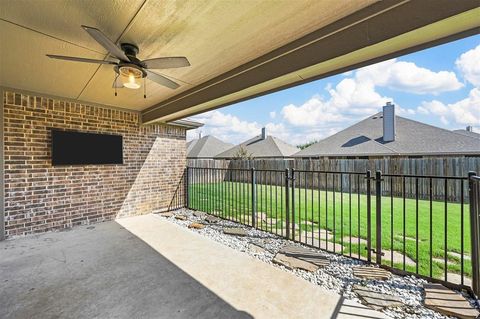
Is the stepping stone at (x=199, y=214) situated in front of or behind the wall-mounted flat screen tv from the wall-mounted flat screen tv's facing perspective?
in front

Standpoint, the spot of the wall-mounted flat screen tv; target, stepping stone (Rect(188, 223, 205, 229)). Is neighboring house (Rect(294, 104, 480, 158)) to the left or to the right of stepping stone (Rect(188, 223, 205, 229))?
left

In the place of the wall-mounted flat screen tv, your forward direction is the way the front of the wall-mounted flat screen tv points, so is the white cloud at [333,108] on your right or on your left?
on your left

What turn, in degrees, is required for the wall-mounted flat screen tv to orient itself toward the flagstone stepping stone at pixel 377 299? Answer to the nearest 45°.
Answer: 0° — it already faces it

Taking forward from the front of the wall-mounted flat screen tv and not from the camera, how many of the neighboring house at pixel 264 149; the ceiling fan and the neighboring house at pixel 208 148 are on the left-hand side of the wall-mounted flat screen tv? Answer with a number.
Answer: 2

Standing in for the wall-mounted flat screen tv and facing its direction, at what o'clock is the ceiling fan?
The ceiling fan is roughly at 1 o'clock from the wall-mounted flat screen tv.

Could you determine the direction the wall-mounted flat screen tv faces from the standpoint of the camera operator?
facing the viewer and to the right of the viewer

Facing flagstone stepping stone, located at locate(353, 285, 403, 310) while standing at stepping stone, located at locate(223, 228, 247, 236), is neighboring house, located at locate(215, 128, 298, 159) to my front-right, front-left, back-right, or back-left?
back-left

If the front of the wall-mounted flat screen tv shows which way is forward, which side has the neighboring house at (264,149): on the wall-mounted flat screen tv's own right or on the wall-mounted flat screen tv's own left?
on the wall-mounted flat screen tv's own left

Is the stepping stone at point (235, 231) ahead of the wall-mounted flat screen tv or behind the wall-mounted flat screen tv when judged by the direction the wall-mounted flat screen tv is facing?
ahead
